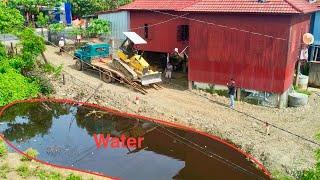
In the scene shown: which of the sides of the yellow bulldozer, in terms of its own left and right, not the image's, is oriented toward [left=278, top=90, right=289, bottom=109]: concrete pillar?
front

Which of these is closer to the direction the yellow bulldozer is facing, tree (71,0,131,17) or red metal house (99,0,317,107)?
the red metal house

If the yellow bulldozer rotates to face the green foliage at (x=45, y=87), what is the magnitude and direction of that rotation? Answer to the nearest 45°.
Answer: approximately 135° to its right

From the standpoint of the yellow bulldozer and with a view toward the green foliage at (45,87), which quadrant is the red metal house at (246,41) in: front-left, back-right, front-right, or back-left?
back-left

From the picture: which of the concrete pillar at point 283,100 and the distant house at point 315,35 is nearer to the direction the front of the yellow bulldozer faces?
the concrete pillar

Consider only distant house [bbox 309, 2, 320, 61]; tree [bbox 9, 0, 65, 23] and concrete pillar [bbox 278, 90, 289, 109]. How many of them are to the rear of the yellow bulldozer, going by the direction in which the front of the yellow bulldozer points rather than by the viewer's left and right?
1

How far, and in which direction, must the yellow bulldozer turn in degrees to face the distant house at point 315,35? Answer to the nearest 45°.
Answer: approximately 45° to its left

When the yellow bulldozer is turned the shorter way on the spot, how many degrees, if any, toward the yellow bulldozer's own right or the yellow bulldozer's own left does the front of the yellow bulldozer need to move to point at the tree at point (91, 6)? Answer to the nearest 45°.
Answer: approximately 135° to the yellow bulldozer's own left

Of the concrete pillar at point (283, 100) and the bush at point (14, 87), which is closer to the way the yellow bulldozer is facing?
the concrete pillar
